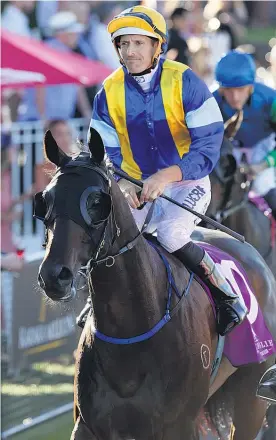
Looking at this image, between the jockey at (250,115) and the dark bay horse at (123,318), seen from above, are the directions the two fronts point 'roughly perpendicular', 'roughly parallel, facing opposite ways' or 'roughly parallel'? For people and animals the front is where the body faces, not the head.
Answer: roughly parallel

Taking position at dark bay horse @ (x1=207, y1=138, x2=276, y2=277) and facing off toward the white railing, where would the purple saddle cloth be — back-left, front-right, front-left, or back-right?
back-left

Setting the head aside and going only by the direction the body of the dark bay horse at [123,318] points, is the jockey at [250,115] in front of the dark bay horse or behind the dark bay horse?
behind

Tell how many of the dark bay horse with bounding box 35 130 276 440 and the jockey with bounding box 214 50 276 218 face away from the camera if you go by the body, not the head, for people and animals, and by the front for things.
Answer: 0

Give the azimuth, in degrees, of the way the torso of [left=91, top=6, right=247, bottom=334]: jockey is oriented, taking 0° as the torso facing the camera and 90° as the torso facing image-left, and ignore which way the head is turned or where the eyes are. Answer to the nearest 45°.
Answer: approximately 45°

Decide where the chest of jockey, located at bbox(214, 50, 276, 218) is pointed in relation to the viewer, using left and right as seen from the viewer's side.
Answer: facing the viewer and to the left of the viewer

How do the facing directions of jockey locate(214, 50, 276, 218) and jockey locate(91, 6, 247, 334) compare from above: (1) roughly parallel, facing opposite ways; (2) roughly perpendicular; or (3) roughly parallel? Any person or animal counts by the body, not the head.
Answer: roughly parallel
